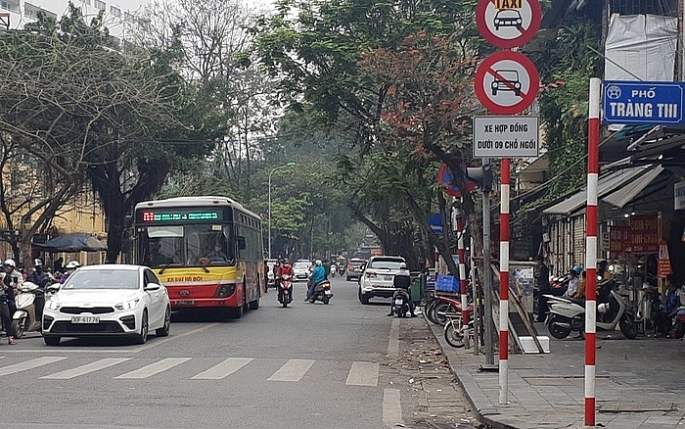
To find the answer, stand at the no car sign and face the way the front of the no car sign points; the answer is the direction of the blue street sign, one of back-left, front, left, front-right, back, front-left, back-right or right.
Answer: front-left

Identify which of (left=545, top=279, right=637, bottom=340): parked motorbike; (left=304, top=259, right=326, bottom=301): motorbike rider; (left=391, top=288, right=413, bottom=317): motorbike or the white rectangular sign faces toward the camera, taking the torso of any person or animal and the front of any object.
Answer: the white rectangular sign

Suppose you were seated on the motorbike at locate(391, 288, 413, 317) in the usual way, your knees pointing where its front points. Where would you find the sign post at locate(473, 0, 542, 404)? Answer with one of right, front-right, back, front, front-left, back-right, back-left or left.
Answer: back

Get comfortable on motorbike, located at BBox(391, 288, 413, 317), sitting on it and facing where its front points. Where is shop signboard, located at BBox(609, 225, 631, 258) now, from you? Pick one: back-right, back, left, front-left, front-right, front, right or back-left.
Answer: back-right

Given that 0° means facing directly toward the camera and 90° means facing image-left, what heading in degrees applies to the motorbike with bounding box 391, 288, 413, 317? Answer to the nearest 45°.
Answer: approximately 180°

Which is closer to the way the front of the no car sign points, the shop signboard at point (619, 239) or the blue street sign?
the blue street sign

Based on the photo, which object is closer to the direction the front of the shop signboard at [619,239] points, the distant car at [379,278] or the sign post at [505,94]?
the sign post

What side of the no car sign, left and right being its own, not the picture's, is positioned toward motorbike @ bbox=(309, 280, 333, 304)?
back

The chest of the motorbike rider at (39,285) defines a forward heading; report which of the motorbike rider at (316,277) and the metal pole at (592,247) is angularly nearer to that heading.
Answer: the metal pole

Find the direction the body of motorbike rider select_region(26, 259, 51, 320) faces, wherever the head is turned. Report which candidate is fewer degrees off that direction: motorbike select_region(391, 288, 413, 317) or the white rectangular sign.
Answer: the white rectangular sign

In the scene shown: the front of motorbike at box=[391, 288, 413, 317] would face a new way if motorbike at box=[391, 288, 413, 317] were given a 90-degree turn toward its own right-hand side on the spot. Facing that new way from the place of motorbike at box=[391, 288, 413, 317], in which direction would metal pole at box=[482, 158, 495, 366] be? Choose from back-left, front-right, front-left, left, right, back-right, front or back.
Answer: right
